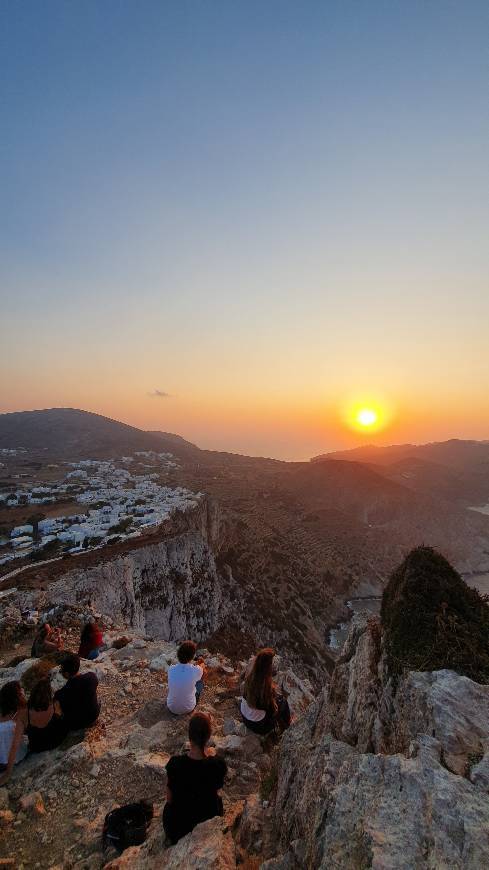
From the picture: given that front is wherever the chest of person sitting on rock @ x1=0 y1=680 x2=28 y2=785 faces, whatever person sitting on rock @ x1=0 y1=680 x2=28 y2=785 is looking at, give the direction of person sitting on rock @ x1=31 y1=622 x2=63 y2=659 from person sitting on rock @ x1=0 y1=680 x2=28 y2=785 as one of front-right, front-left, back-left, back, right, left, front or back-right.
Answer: front-left

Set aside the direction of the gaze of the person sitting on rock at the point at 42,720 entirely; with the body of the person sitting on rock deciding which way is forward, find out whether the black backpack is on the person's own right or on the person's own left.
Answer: on the person's own right

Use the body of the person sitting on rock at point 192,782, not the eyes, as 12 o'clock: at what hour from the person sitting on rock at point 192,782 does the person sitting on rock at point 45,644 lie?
the person sitting on rock at point 45,644 is roughly at 11 o'clock from the person sitting on rock at point 192,782.

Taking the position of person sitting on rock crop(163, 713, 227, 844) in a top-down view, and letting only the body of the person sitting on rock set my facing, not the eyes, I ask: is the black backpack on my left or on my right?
on my left

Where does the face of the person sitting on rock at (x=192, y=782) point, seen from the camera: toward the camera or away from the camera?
away from the camera

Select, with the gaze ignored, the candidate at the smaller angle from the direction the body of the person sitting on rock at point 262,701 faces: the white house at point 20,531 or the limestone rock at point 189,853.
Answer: the white house

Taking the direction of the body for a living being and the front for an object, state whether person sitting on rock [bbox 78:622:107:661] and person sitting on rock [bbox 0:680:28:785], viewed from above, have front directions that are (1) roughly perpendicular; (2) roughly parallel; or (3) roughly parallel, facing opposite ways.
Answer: roughly parallel

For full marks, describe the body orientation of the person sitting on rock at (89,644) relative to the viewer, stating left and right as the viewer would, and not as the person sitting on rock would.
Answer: facing away from the viewer and to the right of the viewer

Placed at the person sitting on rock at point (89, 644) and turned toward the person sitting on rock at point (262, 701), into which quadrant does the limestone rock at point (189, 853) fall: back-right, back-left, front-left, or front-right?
front-right

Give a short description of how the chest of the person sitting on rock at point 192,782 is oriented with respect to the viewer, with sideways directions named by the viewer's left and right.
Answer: facing away from the viewer

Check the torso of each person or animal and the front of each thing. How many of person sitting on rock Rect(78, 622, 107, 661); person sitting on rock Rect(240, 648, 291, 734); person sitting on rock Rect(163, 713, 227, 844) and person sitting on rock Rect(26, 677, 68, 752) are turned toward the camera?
0

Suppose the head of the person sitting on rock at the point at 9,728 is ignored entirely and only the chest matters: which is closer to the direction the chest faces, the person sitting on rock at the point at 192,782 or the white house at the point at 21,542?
the white house

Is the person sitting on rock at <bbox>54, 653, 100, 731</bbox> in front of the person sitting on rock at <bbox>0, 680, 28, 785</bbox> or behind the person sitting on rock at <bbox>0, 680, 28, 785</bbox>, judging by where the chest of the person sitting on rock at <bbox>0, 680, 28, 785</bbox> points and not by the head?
in front

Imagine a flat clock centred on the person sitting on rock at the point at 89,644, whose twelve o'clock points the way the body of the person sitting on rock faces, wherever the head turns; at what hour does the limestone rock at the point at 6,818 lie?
The limestone rock is roughly at 5 o'clock from the person sitting on rock.

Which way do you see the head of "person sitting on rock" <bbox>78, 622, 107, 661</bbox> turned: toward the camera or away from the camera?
away from the camera

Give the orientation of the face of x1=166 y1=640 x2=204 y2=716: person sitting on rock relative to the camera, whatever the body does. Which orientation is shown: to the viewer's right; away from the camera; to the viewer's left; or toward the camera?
away from the camera

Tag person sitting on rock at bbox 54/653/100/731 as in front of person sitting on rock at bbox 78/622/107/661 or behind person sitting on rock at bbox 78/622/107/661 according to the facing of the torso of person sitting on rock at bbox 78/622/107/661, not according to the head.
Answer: behind

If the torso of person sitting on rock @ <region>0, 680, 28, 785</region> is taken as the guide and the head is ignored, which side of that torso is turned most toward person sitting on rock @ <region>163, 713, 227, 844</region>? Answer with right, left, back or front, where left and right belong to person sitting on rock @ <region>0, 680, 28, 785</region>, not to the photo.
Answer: right

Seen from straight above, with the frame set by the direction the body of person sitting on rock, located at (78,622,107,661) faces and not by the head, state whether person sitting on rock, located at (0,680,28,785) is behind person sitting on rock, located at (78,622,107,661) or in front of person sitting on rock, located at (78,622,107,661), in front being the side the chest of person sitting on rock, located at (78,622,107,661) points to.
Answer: behind
